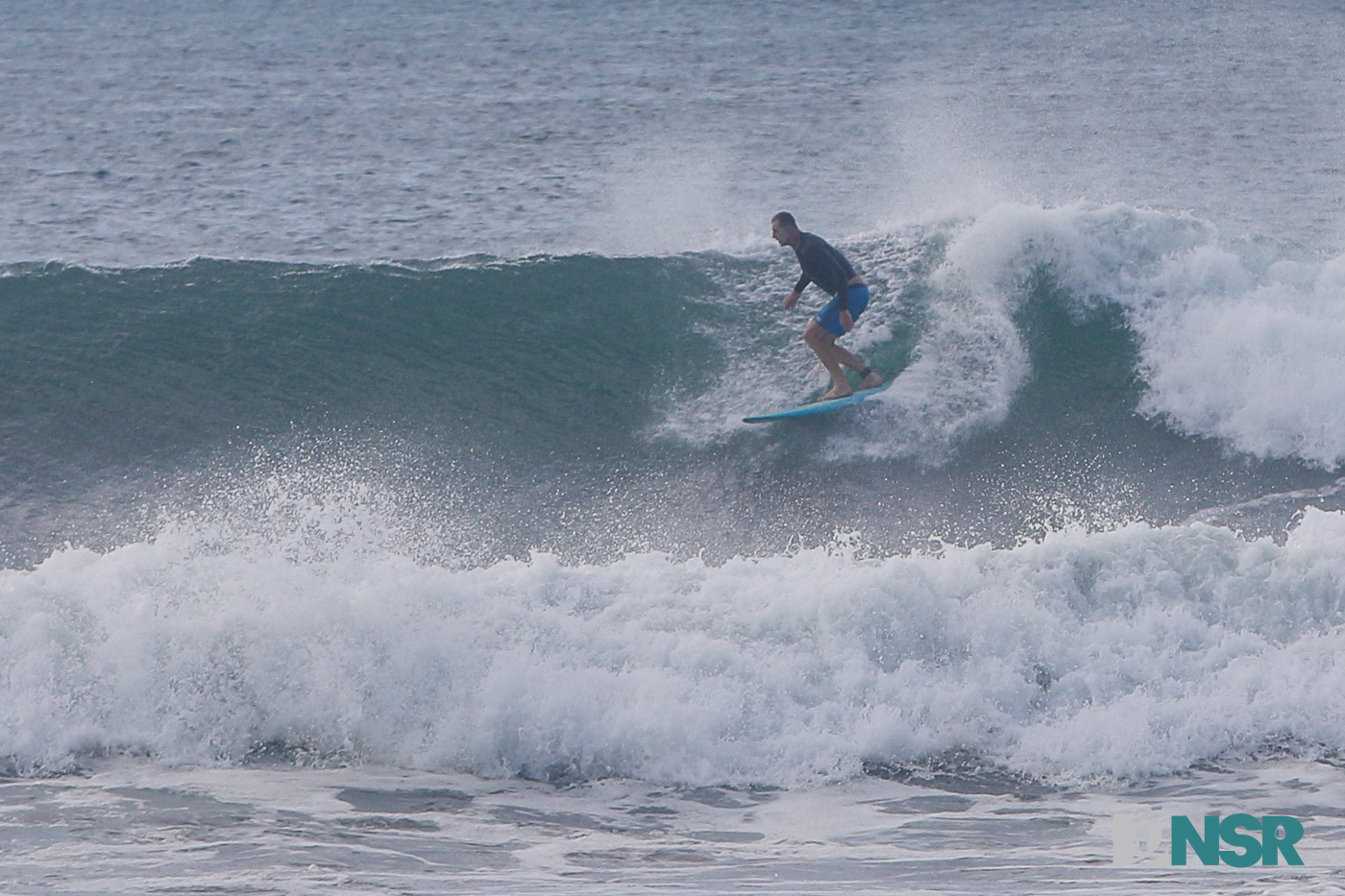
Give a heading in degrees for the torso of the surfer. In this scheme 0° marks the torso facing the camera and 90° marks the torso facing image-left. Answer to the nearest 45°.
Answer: approximately 90°

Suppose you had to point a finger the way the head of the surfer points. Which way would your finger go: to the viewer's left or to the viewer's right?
to the viewer's left
